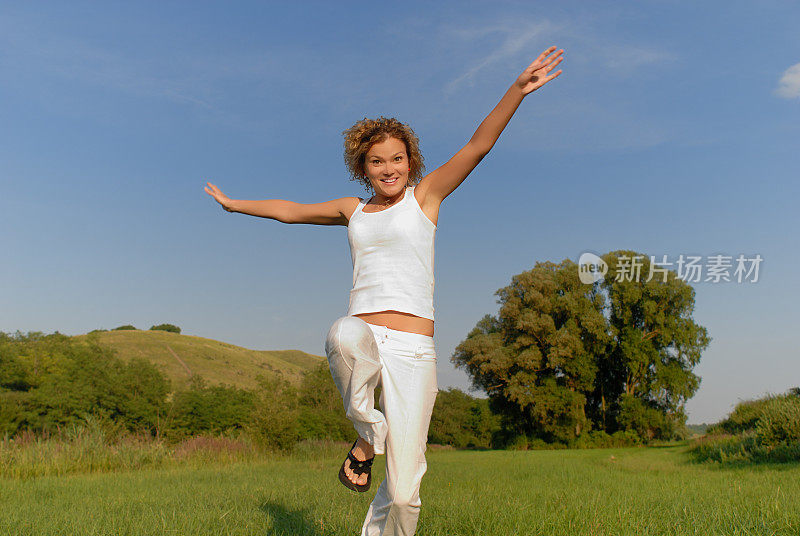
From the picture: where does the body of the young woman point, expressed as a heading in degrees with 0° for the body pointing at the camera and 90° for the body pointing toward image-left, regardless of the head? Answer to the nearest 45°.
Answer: approximately 0°

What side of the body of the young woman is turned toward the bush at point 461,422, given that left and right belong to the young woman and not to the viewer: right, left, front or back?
back

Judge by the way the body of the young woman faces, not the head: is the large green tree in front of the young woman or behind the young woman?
behind

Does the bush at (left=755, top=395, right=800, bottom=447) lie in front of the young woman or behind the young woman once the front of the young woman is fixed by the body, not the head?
behind

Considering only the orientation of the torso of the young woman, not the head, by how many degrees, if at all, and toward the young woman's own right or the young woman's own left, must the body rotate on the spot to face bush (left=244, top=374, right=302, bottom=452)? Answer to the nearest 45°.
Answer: approximately 180°
